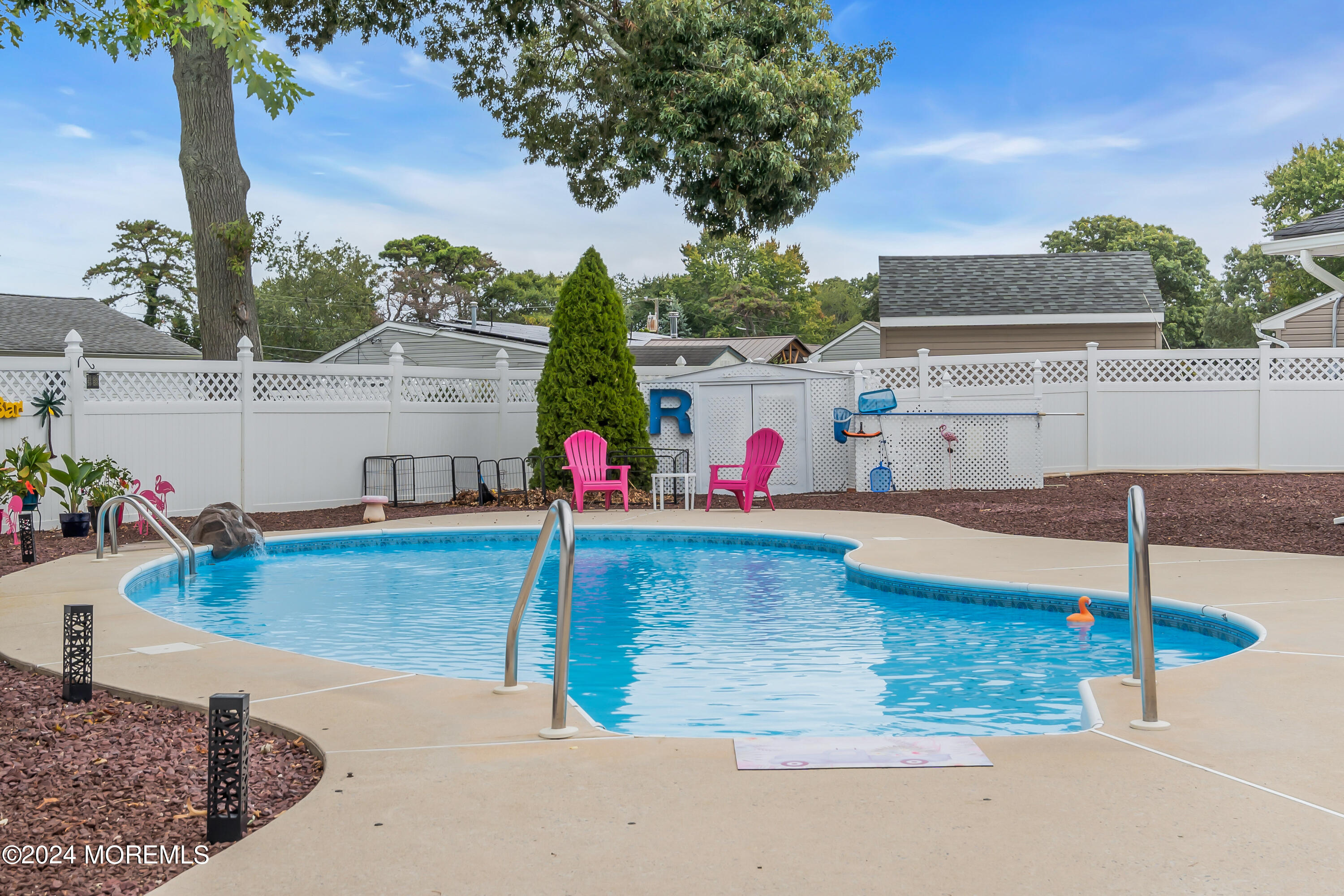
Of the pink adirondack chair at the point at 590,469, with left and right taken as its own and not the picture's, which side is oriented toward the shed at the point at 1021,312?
left

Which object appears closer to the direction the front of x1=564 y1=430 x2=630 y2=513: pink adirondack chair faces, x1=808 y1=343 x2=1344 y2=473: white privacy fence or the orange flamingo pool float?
the orange flamingo pool float

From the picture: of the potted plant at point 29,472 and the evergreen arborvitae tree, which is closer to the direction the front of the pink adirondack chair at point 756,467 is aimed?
the potted plant

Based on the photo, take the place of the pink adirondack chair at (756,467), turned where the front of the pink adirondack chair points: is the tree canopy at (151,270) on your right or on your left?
on your right

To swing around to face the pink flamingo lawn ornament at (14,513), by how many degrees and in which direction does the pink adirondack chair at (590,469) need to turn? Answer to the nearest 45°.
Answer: approximately 90° to its right
